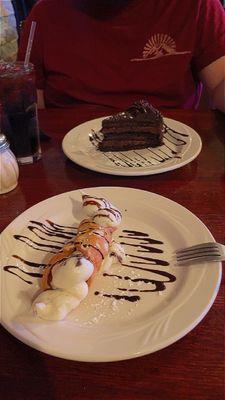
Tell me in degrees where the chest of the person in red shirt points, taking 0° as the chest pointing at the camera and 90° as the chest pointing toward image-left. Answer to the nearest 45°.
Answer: approximately 0°

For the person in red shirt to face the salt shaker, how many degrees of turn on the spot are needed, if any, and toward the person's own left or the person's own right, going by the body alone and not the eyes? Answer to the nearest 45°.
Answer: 0° — they already face it

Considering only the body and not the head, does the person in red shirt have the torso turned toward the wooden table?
yes

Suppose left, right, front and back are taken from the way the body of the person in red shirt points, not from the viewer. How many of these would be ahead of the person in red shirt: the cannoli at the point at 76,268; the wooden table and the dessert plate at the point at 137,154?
3
